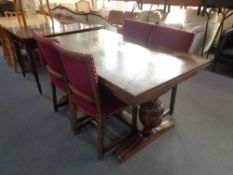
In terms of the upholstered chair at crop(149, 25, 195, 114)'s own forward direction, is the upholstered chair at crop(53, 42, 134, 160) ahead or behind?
ahead

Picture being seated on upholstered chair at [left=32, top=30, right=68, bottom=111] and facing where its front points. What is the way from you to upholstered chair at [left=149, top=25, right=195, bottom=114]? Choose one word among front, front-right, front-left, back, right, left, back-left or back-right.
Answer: front-right

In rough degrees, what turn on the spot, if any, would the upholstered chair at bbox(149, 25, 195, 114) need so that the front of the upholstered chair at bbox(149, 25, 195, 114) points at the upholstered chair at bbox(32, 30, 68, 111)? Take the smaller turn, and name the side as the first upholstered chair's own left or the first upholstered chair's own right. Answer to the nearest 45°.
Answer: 0° — it already faces it

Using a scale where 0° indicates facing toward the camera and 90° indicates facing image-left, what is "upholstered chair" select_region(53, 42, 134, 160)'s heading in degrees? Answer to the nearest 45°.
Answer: approximately 225°

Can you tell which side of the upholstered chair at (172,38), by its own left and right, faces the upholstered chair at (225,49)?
back

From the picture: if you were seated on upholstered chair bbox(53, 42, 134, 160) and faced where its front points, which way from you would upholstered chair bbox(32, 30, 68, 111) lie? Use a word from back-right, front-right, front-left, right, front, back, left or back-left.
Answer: left

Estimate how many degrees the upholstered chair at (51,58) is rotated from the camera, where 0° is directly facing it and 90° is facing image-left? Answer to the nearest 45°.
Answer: approximately 225°

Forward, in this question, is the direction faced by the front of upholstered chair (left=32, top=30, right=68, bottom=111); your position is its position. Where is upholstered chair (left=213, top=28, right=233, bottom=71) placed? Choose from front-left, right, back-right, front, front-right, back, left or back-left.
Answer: front-right

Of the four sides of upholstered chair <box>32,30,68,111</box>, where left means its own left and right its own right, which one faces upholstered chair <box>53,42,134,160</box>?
right

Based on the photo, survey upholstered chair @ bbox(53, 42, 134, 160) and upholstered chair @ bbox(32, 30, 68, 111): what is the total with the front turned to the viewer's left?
0

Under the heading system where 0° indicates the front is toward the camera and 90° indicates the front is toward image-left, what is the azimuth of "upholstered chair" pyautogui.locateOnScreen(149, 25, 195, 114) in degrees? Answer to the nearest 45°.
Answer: approximately 45°
